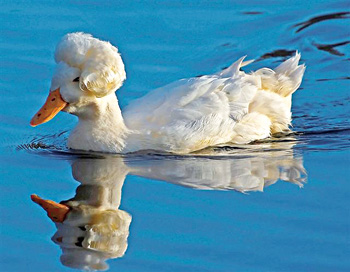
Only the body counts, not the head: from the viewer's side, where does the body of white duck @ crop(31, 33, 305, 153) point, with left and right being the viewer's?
facing to the left of the viewer
